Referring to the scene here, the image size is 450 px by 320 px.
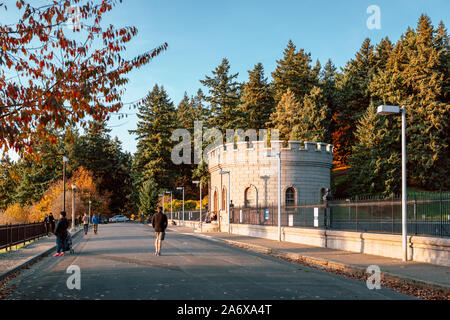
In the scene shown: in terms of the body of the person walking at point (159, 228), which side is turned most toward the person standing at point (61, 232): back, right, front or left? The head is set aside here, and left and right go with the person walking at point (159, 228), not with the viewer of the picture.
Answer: left

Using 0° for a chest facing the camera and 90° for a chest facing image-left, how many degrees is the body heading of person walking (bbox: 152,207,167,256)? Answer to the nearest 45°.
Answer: approximately 180°

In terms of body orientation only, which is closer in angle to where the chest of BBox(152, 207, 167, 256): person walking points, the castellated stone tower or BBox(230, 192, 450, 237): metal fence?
the castellated stone tower

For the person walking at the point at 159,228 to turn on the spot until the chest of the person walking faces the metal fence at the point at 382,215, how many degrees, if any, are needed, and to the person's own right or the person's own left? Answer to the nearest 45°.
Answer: approximately 90° to the person's own right
